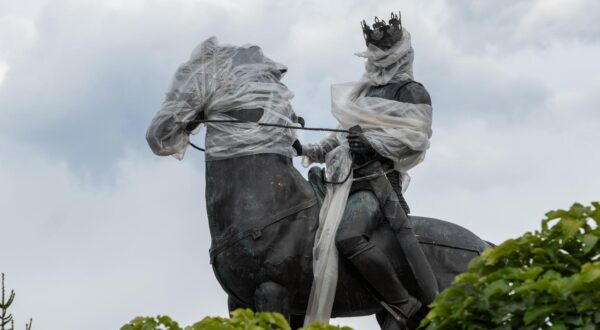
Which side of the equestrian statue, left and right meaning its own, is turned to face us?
left
